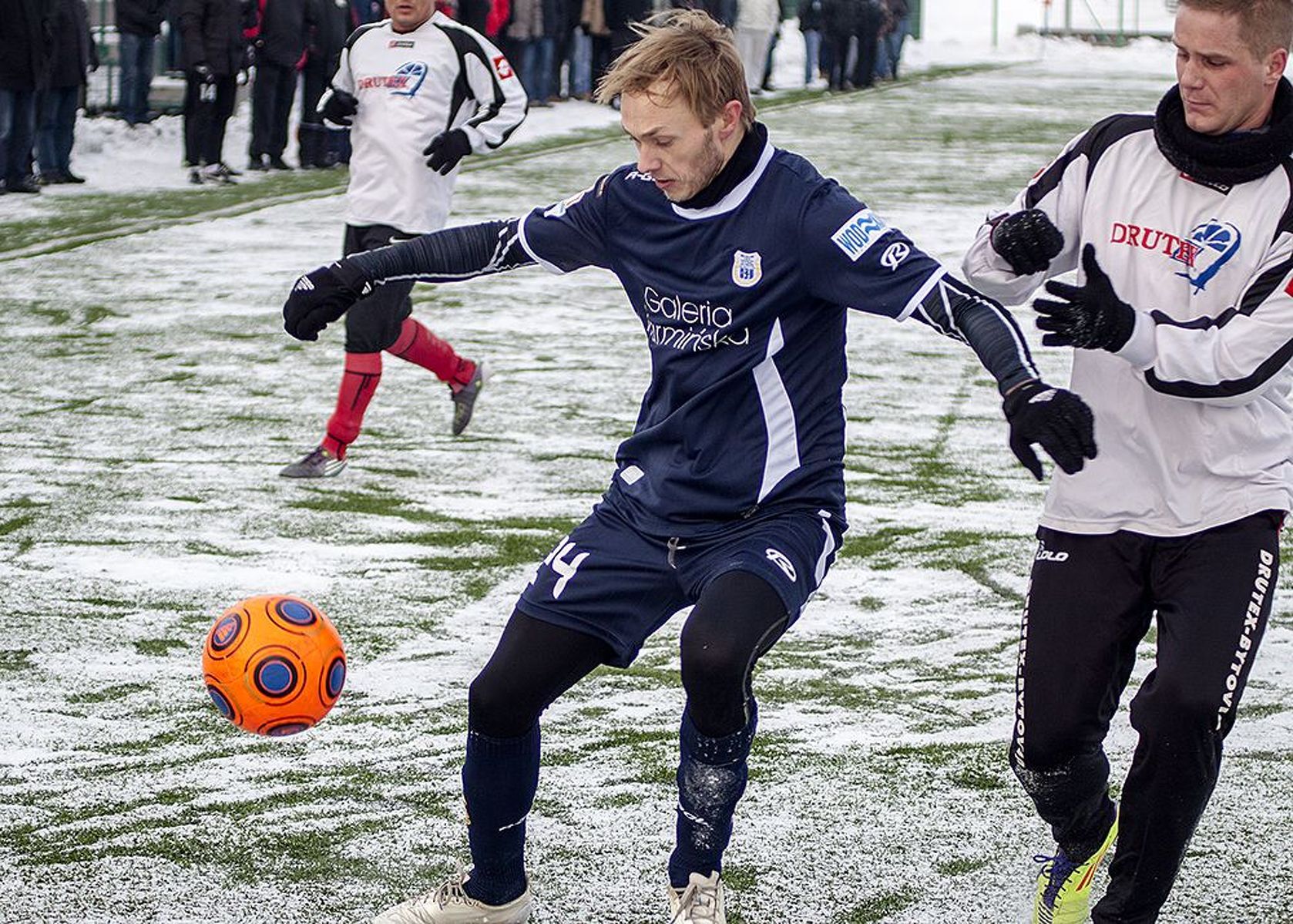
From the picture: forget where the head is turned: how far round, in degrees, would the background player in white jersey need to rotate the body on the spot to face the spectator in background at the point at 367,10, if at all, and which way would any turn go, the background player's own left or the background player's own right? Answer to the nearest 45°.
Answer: approximately 135° to the background player's own right

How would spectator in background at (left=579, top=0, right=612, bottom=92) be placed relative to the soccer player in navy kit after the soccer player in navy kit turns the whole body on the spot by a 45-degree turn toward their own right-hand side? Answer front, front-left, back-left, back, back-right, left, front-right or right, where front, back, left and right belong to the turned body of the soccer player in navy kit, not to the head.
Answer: right

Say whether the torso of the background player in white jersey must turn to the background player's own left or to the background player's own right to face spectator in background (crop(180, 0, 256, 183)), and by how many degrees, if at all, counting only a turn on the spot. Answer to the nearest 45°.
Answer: approximately 135° to the background player's own right

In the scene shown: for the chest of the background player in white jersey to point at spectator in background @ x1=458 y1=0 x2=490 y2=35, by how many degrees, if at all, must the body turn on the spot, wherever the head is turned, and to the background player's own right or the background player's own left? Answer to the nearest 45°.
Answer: approximately 135° to the background player's own right

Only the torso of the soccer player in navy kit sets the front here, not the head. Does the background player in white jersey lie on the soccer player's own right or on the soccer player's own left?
on the soccer player's own right

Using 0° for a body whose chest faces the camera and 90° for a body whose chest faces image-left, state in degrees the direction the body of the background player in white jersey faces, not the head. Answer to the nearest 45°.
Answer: approximately 45°

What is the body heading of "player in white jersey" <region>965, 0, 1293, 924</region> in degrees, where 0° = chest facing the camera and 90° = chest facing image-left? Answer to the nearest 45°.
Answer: approximately 45°

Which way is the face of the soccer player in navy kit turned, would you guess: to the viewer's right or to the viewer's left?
to the viewer's left
